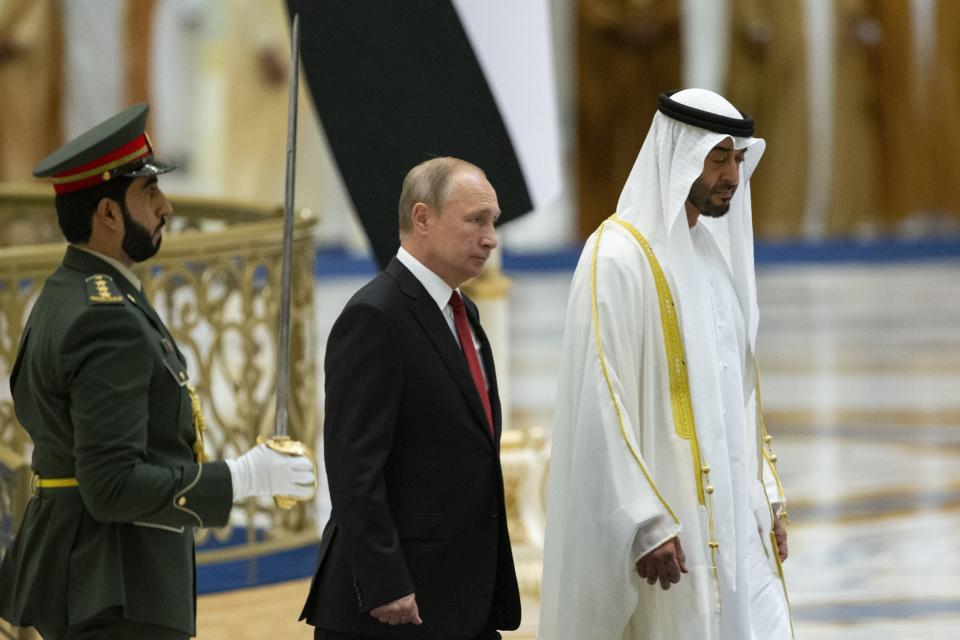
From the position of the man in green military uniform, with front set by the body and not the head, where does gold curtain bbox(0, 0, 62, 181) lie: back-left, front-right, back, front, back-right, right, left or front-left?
left

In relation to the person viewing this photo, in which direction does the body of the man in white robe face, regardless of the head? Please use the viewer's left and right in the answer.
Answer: facing the viewer and to the right of the viewer

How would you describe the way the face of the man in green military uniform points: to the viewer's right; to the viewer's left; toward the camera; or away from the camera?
to the viewer's right

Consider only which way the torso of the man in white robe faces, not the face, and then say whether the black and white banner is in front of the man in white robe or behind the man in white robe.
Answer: behind

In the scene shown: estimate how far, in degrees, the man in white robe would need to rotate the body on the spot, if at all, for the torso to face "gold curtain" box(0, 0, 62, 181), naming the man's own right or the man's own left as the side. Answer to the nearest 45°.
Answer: approximately 180°

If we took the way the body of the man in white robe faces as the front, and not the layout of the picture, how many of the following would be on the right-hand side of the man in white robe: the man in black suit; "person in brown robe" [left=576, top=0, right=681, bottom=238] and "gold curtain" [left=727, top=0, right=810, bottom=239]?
1

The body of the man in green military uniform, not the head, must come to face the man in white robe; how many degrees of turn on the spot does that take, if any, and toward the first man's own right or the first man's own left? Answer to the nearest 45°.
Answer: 0° — they already face them

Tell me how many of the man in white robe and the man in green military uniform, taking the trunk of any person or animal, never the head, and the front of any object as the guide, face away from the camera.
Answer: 0

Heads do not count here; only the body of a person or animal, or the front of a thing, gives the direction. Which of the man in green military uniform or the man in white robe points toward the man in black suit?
the man in green military uniform

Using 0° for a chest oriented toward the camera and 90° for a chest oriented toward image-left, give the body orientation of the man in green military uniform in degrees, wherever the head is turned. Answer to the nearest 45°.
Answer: approximately 270°
